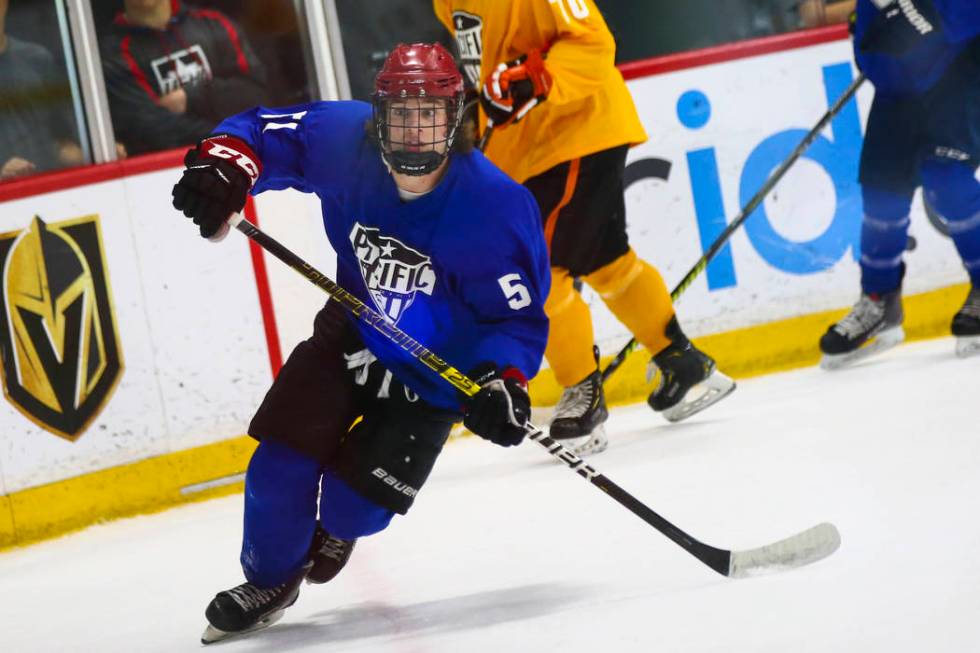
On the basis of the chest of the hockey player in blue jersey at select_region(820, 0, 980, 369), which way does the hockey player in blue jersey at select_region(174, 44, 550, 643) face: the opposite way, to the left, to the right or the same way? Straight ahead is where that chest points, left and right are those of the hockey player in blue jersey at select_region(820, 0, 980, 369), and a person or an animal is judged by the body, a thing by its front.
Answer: to the left

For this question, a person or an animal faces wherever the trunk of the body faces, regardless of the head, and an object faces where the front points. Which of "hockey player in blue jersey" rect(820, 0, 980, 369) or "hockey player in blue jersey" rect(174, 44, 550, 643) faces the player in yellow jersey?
"hockey player in blue jersey" rect(820, 0, 980, 369)

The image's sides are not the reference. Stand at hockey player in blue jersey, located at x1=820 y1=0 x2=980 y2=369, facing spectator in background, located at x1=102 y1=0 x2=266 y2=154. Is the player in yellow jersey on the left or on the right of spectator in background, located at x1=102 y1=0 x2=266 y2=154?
left

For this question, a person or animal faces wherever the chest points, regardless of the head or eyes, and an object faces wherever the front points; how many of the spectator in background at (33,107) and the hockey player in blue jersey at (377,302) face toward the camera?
2

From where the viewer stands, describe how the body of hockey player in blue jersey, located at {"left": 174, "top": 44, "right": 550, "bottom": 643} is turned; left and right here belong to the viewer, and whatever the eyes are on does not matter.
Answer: facing the viewer

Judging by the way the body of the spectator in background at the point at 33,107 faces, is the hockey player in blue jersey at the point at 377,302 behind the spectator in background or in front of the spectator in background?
in front

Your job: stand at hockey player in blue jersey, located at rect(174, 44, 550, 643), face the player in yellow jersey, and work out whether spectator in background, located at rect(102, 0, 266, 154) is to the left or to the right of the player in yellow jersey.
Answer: left

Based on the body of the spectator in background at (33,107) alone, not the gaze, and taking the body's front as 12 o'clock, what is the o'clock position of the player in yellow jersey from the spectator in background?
The player in yellow jersey is roughly at 10 o'clock from the spectator in background.

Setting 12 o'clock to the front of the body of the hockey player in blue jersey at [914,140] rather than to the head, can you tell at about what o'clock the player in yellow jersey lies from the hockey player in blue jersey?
The player in yellow jersey is roughly at 12 o'clock from the hockey player in blue jersey.

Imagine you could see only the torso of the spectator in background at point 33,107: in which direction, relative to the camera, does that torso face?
toward the camera
